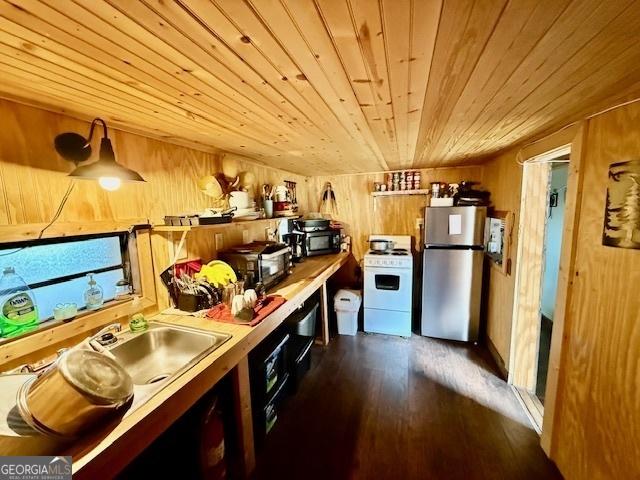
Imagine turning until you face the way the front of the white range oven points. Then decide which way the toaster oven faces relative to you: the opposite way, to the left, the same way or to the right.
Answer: to the left

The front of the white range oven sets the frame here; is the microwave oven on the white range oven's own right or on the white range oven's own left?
on the white range oven's own right

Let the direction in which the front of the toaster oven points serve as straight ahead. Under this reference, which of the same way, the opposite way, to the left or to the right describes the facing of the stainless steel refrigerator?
to the right

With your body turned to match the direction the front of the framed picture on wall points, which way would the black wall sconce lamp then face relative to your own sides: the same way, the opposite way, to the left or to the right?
the opposite way

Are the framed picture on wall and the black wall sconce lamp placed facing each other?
yes

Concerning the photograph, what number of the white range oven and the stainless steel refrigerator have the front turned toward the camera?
2

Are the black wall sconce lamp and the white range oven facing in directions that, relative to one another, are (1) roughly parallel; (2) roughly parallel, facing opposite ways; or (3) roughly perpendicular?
roughly perpendicular

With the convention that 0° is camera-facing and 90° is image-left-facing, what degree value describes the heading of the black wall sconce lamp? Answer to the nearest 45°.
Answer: approximately 315°

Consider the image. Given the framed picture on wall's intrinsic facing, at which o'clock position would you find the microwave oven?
The microwave oven is roughly at 2 o'clock from the framed picture on wall.

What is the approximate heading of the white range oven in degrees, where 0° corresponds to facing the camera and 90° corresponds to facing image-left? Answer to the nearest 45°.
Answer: approximately 0°
